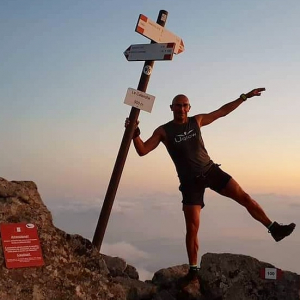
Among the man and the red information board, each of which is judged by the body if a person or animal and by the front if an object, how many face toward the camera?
2

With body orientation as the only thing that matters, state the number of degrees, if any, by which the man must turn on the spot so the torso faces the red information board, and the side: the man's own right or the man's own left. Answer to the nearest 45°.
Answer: approximately 45° to the man's own right

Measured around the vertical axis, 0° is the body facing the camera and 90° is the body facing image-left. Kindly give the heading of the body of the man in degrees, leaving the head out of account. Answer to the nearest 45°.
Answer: approximately 0°

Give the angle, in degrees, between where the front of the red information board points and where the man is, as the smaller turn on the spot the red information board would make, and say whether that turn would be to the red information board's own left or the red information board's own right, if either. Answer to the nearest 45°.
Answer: approximately 135° to the red information board's own left
